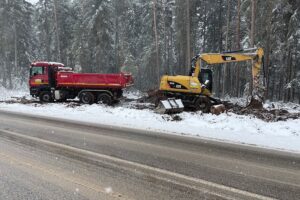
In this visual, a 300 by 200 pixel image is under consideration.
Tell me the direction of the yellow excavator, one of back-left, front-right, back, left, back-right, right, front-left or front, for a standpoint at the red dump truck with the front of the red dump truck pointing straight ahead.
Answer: back-left

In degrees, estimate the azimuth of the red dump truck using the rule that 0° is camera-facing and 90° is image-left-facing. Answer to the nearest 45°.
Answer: approximately 90°
